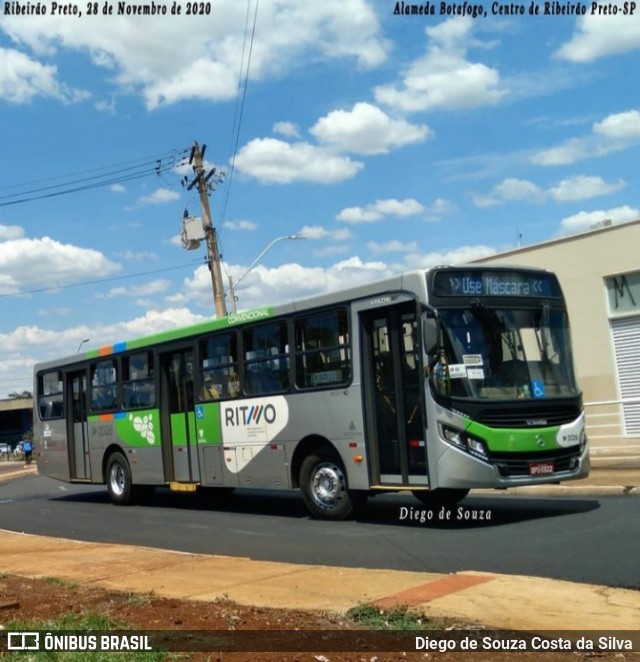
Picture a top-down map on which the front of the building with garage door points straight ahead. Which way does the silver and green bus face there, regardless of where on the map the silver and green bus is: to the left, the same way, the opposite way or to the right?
to the left

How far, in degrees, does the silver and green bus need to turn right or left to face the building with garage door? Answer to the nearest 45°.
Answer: approximately 90° to its left

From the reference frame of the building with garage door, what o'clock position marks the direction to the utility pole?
The utility pole is roughly at 2 o'clock from the building with garage door.

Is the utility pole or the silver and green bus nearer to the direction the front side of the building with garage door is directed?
the silver and green bus

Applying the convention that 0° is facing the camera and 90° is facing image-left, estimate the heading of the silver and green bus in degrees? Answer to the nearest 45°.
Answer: approximately 315°

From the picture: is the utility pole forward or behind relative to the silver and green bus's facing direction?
behind
